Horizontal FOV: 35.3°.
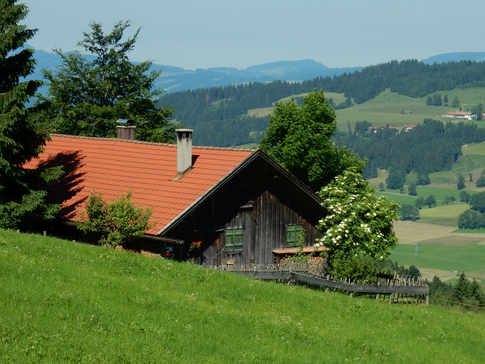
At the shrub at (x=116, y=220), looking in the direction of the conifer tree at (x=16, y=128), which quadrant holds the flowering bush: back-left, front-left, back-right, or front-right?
back-right

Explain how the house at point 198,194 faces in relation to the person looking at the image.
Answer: facing the viewer and to the right of the viewer

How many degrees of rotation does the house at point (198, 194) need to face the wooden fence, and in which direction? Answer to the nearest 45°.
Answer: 0° — it already faces it

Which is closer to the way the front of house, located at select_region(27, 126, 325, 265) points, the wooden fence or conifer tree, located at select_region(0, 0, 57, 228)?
the wooden fence

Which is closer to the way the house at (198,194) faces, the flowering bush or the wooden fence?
the wooden fence

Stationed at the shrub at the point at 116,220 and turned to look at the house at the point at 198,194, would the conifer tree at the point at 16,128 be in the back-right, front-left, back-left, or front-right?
back-left

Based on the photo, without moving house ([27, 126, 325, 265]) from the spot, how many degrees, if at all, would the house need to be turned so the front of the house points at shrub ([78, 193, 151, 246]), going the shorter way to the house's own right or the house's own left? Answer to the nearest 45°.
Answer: approximately 90° to the house's own right

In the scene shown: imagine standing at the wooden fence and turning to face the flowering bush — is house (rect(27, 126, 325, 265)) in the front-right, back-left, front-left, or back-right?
front-left

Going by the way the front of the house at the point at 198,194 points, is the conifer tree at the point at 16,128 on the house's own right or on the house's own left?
on the house's own right

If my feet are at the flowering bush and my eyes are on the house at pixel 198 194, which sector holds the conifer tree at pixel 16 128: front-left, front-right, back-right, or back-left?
front-left
